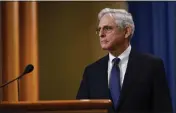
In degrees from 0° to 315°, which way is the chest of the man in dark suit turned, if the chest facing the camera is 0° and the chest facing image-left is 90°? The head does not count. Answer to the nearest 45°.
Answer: approximately 45°

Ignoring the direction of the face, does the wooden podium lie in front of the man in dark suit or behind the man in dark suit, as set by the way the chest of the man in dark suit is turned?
in front
